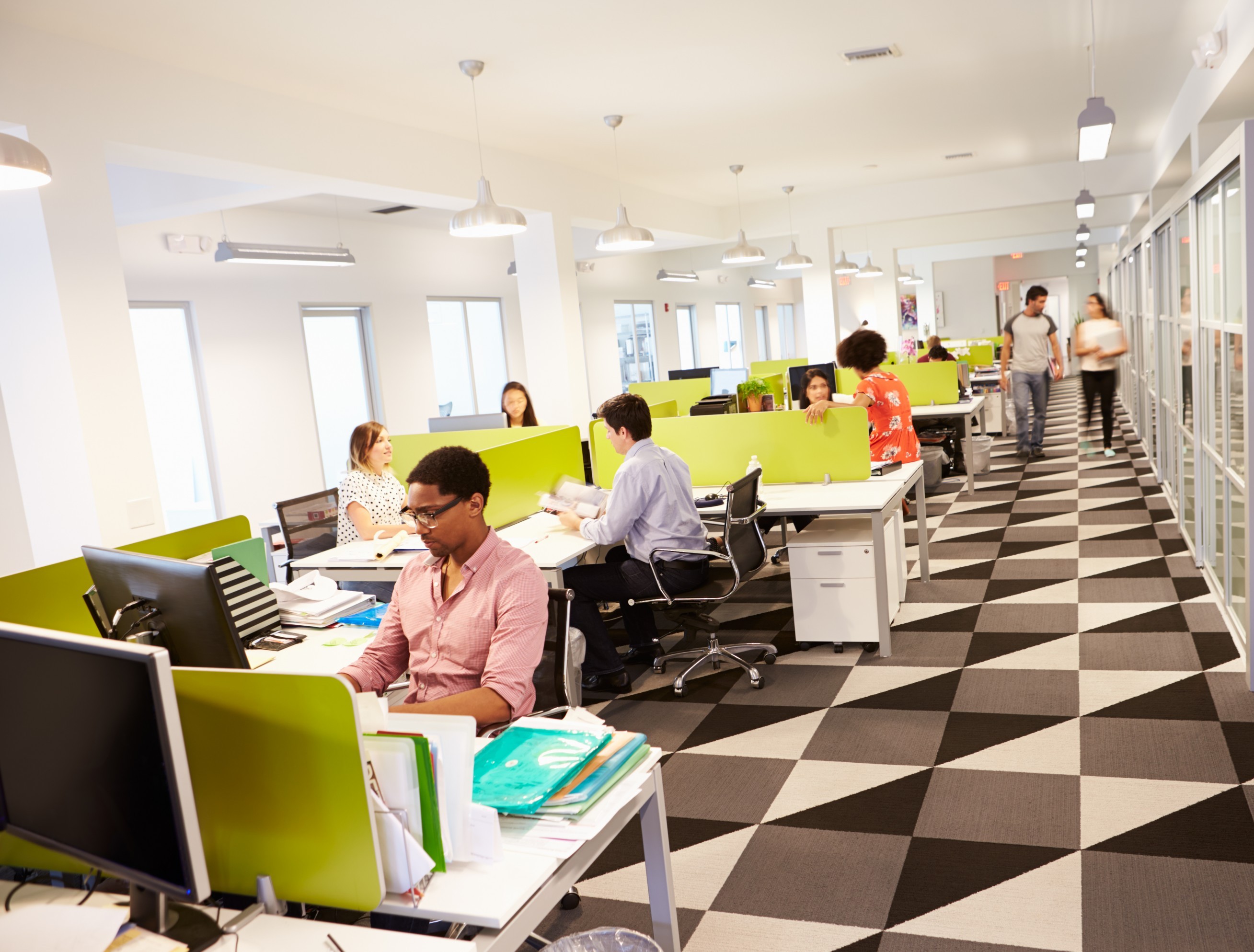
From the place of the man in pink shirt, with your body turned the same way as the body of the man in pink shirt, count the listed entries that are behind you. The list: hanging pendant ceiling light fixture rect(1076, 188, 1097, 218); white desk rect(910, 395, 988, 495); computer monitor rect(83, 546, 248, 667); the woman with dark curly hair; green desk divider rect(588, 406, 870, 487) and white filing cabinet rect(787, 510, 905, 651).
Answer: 5

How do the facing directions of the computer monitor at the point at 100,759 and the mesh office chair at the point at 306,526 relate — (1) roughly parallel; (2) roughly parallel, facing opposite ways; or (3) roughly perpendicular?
roughly perpendicular

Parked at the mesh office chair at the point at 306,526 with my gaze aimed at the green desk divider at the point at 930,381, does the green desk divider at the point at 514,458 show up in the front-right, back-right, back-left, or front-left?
front-right

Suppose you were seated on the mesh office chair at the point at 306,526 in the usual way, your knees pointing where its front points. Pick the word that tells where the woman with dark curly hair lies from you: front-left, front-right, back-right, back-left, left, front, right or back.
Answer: front-left

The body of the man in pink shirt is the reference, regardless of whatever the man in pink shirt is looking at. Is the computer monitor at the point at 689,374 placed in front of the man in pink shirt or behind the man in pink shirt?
behind

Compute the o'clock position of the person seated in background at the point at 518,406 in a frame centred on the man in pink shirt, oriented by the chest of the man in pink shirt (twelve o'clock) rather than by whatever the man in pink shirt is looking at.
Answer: The person seated in background is roughly at 5 o'clock from the man in pink shirt.

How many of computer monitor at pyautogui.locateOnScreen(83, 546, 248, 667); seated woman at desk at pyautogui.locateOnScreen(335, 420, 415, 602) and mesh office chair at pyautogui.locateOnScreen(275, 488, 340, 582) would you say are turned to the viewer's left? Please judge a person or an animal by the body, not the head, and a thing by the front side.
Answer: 0

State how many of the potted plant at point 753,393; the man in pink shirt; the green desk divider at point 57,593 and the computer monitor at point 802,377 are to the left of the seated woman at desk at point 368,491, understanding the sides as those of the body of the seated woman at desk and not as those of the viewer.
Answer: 2

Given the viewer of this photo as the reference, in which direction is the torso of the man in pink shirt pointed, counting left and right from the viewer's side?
facing the viewer and to the left of the viewer

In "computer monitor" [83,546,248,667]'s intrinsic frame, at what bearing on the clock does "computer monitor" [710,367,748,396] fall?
"computer monitor" [710,367,748,396] is roughly at 12 o'clock from "computer monitor" [83,546,248,667].

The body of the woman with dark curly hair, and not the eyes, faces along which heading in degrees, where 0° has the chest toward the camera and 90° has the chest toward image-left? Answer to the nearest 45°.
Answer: approximately 135°

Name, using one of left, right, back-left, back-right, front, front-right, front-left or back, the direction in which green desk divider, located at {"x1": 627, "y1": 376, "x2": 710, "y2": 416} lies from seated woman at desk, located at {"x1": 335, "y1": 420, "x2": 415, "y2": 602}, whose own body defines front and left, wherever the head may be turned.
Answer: left

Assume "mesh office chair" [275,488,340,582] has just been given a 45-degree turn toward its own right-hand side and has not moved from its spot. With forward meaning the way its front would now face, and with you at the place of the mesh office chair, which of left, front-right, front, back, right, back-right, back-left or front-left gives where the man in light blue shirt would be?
front-left

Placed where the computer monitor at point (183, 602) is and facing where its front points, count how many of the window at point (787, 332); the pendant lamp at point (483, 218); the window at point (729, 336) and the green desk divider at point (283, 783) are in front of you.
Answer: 3

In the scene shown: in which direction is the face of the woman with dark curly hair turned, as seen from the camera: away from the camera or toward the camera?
away from the camera
